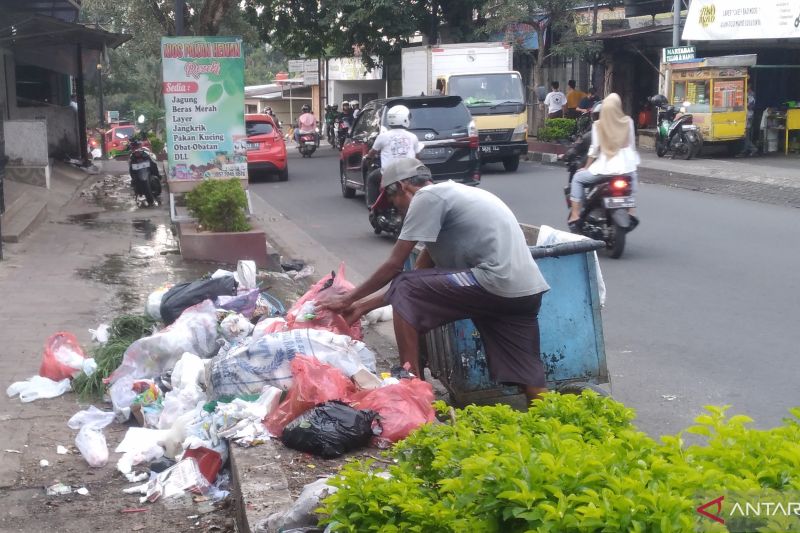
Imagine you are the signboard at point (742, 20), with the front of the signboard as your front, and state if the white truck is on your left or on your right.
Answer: on your right

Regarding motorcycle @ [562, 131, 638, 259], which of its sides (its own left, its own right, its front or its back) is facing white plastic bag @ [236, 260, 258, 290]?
left

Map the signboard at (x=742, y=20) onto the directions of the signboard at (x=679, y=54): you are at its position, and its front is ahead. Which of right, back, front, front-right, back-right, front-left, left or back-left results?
left

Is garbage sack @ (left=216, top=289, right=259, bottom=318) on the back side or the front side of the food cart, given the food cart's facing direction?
on the front side

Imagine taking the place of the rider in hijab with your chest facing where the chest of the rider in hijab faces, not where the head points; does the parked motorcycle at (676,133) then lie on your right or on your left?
on your right

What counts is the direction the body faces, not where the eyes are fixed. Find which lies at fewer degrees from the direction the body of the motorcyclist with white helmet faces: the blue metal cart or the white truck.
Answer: the white truck

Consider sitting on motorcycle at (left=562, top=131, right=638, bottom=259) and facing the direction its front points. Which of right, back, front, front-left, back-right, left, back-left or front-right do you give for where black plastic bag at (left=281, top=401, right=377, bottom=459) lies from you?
back-left

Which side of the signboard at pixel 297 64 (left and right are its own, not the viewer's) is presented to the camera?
front

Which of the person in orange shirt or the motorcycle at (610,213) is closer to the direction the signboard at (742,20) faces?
the motorcycle

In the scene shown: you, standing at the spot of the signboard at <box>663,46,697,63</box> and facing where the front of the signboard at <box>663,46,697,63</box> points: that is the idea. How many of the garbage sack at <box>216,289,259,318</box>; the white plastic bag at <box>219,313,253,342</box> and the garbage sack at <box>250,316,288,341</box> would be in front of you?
3

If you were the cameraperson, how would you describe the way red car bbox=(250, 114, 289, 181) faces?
facing away from the viewer

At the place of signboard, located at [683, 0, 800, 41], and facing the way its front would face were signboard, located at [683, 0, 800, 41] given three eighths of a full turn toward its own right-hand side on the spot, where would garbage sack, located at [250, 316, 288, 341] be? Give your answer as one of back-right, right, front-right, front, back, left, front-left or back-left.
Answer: back-left

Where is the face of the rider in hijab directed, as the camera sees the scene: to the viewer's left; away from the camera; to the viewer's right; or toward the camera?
away from the camera

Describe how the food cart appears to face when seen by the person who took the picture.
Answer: facing the viewer and to the left of the viewer

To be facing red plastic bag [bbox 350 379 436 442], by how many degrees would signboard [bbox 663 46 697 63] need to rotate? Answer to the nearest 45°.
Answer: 0° — it already faces it

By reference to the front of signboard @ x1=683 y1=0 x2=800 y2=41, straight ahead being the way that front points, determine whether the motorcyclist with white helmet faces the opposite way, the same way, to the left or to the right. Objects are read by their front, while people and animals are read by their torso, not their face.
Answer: the opposite way

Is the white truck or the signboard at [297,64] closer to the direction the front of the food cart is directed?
the white truck
